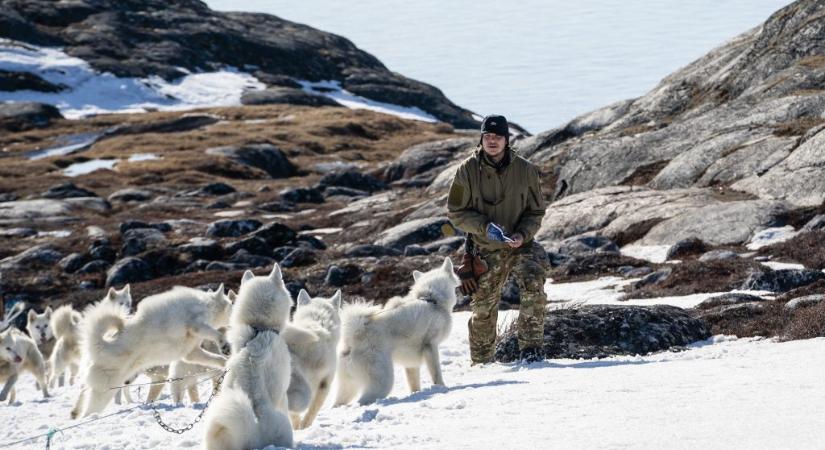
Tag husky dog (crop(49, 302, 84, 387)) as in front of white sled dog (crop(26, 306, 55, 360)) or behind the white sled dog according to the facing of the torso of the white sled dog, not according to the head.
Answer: in front

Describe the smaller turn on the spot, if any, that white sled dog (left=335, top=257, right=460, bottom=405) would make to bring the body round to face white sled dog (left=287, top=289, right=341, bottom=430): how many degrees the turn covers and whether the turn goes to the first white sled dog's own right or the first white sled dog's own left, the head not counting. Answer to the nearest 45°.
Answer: approximately 180°

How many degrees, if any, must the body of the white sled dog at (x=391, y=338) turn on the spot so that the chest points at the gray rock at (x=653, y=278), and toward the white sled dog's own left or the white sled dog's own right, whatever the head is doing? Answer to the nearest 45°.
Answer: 0° — it already faces it

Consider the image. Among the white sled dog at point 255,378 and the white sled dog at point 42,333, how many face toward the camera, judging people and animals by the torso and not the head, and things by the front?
1

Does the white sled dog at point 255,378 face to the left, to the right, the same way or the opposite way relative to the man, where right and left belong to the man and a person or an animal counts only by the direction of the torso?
the opposite way

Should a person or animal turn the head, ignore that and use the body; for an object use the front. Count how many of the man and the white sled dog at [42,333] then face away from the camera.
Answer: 0

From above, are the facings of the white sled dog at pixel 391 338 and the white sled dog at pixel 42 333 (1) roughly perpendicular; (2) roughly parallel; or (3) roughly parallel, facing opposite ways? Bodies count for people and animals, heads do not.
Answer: roughly perpendicular

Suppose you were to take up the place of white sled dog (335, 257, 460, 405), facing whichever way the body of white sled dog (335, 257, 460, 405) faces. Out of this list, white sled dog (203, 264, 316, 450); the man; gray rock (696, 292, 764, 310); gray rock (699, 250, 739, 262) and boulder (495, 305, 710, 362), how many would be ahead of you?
4

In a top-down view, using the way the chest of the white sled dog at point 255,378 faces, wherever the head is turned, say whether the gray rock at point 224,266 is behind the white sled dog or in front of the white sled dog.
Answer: in front

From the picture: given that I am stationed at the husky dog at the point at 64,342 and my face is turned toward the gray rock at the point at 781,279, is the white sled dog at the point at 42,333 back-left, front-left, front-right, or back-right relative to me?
back-left

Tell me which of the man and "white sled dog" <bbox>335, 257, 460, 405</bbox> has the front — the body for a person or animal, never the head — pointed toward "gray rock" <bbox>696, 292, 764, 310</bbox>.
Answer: the white sled dog

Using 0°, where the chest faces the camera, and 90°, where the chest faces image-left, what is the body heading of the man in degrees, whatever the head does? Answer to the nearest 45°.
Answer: approximately 0°

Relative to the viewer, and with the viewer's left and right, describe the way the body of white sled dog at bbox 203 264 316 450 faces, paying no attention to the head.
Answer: facing away from the viewer

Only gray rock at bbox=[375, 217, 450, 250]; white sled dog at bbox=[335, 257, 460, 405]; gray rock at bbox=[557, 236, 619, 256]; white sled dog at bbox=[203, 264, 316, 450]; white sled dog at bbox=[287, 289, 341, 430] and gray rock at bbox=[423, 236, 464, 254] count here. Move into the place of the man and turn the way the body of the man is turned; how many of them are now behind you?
3
